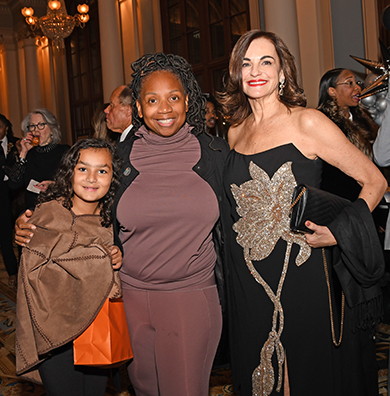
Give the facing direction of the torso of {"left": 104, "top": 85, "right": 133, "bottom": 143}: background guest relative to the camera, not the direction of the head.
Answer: to the viewer's left

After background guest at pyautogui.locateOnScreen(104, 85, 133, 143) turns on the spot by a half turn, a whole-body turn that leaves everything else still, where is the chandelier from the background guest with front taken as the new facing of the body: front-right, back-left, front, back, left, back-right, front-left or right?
left

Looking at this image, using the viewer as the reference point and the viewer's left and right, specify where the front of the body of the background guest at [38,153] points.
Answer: facing the viewer and to the left of the viewer

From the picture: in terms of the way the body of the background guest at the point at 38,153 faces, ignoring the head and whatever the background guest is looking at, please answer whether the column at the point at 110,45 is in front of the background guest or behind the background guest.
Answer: behind

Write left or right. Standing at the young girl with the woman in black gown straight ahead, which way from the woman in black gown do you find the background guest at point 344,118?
left

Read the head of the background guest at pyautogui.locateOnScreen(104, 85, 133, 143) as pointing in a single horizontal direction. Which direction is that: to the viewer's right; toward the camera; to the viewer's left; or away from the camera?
to the viewer's left

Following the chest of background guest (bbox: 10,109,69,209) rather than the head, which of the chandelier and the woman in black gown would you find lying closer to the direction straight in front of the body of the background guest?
the woman in black gown

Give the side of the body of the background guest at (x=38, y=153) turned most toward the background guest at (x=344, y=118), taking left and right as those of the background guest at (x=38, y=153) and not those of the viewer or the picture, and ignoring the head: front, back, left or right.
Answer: left

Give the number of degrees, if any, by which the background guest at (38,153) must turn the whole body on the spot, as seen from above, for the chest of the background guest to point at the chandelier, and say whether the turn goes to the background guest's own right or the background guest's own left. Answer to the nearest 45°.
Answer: approximately 135° to the background guest's own right

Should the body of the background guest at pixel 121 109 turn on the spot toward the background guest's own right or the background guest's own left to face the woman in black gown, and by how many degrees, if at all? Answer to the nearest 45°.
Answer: approximately 90° to the background guest's own left

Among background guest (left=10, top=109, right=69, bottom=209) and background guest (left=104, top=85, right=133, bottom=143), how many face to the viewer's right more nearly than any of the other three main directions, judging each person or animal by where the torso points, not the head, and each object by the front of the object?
0

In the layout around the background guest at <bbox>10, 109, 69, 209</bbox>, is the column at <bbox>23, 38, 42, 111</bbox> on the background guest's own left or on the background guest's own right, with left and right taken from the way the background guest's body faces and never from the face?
on the background guest's own right
